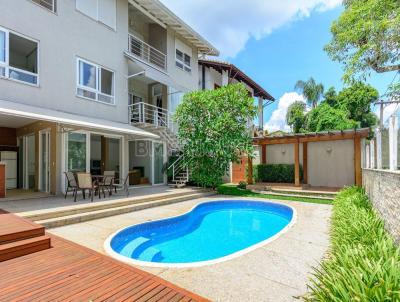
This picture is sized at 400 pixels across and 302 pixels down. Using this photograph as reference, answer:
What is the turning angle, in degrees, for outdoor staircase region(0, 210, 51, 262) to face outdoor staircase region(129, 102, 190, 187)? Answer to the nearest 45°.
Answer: approximately 90° to its left

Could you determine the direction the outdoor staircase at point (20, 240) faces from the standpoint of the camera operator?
facing the viewer and to the right of the viewer

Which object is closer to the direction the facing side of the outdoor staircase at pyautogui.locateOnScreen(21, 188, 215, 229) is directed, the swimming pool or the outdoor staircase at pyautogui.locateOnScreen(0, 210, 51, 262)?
the swimming pool

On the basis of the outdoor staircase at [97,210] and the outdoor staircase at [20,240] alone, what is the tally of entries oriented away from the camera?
0

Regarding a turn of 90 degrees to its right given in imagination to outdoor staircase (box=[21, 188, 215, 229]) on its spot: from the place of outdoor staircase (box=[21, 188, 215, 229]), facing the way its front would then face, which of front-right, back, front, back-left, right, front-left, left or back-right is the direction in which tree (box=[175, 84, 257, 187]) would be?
back

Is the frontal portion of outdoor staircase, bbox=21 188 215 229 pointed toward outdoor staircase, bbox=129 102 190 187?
no

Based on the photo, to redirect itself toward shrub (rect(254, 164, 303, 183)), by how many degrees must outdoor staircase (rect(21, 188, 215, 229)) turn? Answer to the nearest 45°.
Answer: approximately 90° to its left

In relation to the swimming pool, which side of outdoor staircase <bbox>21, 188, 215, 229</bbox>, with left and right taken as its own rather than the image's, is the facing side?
front

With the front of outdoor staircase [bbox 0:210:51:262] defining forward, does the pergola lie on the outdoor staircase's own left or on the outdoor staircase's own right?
on the outdoor staircase's own left

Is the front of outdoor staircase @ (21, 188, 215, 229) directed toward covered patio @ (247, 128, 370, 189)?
no

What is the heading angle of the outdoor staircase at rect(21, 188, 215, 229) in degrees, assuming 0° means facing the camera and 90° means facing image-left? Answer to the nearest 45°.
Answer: approximately 315°
